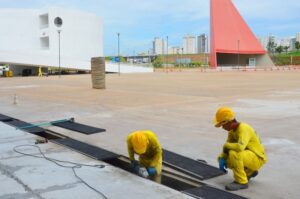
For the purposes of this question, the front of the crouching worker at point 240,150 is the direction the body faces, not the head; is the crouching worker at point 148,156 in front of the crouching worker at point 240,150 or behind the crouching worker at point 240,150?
in front

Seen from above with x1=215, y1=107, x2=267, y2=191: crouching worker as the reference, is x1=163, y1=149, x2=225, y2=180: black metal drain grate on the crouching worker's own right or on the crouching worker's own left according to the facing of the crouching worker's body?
on the crouching worker's own right

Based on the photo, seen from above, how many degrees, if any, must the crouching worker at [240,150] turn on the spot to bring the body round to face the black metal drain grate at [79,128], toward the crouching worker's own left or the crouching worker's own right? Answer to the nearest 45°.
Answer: approximately 45° to the crouching worker's own right

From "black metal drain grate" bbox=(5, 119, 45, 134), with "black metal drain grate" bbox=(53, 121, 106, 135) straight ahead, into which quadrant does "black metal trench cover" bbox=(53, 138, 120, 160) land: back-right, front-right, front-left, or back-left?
front-right

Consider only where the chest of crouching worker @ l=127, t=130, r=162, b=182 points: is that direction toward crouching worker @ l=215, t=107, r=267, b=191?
no

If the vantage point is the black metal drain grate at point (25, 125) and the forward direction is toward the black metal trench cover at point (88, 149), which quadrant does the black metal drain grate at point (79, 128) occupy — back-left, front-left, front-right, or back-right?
front-left

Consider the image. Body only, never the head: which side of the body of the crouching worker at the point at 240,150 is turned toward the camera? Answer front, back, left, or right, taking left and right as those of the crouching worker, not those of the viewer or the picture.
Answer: left

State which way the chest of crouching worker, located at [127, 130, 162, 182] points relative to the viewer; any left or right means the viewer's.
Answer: facing the viewer and to the left of the viewer

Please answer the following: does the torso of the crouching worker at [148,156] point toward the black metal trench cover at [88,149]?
no

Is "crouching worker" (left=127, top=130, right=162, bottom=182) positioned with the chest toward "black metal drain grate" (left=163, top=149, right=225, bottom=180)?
no

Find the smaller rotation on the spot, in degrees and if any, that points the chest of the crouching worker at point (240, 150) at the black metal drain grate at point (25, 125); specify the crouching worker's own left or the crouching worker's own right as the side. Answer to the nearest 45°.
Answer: approximately 45° to the crouching worker's own right

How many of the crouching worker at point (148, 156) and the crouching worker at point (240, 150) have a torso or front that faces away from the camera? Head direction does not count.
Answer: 0
